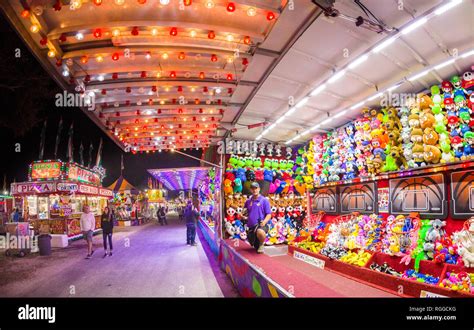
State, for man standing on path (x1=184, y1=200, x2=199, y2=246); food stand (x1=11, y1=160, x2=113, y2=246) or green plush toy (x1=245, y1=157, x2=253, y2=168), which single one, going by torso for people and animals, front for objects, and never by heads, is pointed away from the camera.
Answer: the man standing on path

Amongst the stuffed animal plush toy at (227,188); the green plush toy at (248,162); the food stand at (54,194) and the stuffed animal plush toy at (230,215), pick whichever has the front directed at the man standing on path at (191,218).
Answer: the food stand

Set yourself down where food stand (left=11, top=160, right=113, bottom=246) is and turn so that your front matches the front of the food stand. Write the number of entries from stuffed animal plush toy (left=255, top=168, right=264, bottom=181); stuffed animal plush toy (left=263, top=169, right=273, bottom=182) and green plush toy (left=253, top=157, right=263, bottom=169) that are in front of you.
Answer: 3

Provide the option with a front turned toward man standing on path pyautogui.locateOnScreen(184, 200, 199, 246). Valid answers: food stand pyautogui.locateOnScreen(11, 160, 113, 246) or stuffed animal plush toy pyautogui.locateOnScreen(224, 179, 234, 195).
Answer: the food stand

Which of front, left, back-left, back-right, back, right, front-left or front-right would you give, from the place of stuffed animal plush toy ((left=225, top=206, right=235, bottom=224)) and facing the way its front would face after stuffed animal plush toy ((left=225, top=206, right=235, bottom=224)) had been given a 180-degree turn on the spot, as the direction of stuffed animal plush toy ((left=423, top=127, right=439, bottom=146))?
back-right

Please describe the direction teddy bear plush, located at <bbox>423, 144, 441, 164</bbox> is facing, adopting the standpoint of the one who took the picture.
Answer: facing the viewer and to the left of the viewer

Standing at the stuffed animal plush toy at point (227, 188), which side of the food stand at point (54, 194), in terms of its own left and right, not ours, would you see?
front

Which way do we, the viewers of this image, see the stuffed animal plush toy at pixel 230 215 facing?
facing the viewer

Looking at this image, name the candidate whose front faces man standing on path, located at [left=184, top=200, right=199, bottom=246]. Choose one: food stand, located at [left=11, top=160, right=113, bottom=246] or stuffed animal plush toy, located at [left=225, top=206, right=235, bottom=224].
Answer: the food stand

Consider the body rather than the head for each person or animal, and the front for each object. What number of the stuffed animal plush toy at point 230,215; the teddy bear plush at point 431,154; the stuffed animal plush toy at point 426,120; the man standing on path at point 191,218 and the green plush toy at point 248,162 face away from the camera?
1

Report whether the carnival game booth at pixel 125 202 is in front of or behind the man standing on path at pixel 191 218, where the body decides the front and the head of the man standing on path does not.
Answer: in front

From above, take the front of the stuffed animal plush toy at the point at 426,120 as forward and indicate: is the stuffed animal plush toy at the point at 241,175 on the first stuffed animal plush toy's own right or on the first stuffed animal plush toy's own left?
on the first stuffed animal plush toy's own right

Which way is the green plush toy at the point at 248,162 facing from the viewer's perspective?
toward the camera
